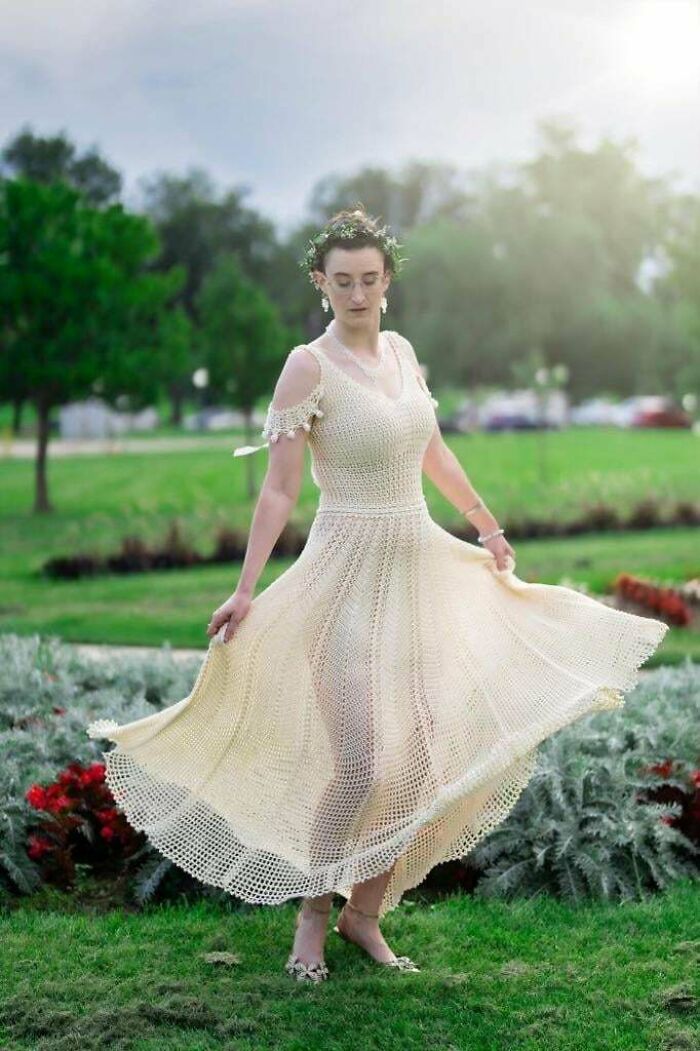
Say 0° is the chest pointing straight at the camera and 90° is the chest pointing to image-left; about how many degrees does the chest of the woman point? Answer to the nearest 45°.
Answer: approximately 315°

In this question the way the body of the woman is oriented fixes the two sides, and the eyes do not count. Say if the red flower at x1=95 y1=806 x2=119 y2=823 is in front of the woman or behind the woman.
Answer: behind

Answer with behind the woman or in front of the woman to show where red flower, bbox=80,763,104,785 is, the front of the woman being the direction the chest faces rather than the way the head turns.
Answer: behind

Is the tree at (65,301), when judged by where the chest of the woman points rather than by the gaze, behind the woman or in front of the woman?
behind

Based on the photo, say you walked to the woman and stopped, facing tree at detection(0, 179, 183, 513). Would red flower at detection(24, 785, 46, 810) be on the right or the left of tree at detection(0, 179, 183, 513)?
left

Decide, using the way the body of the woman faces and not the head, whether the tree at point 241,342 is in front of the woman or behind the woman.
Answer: behind
